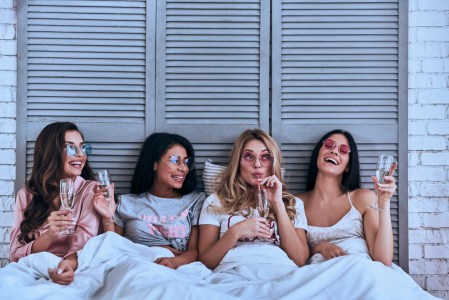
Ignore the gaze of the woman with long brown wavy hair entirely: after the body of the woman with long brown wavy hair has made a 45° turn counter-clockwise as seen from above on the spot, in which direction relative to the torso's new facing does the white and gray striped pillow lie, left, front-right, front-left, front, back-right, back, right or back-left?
front

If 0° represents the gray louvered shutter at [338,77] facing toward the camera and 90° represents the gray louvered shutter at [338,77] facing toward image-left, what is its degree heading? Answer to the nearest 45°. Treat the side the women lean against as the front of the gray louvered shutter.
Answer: approximately 0°

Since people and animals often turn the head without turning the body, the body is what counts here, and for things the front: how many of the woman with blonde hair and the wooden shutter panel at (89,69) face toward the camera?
2

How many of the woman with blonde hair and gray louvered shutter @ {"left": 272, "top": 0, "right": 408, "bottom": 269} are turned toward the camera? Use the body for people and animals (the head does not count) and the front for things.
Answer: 2

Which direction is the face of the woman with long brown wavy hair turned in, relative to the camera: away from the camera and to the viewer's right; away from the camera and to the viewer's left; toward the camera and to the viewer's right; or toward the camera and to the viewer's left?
toward the camera and to the viewer's right

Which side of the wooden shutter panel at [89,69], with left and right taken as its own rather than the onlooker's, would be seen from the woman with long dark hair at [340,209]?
left
